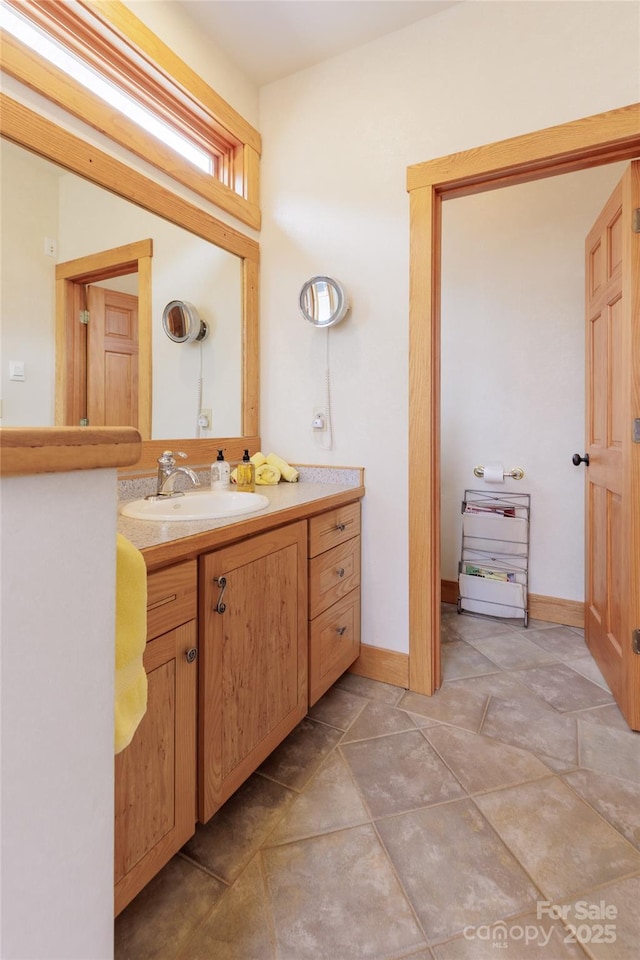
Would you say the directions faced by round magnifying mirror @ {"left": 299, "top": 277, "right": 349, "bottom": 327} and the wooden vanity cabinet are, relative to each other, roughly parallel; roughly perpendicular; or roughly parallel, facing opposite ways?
roughly perpendicular

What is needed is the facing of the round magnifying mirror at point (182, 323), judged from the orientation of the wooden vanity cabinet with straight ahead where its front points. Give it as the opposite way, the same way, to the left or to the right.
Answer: to the right

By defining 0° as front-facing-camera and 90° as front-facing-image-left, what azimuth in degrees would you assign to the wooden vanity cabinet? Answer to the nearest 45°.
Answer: approximately 315°

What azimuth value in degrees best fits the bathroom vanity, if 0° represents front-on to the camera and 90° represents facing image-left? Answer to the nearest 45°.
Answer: approximately 315°

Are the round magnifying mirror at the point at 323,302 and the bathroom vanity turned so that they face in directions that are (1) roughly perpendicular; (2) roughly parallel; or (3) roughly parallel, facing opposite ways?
roughly perpendicular

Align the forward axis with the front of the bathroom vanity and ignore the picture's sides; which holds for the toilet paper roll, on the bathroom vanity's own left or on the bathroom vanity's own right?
on the bathroom vanity's own left

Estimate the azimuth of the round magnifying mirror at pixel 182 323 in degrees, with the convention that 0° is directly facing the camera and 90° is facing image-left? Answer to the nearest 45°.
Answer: approximately 45°
